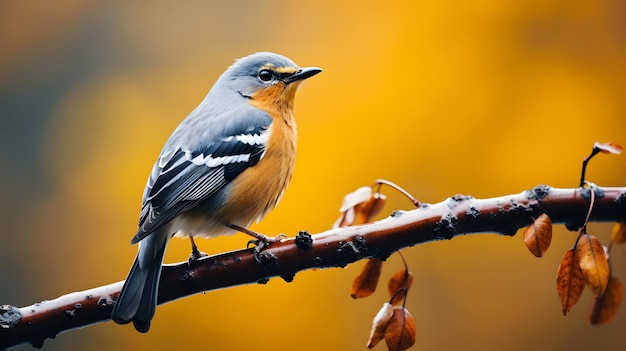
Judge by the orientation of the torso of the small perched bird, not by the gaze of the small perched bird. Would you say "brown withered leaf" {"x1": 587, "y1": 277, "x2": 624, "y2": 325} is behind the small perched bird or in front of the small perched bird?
in front

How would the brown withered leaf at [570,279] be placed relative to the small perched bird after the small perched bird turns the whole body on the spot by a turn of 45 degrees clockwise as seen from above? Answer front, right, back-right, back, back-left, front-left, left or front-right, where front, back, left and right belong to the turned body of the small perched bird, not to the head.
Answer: front

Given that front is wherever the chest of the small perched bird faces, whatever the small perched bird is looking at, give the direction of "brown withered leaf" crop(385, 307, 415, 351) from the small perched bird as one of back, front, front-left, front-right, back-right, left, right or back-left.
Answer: front-right

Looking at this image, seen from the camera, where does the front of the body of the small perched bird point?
to the viewer's right

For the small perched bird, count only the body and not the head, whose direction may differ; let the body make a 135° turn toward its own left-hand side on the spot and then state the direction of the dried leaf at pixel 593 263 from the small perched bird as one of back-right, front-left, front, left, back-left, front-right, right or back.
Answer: back
